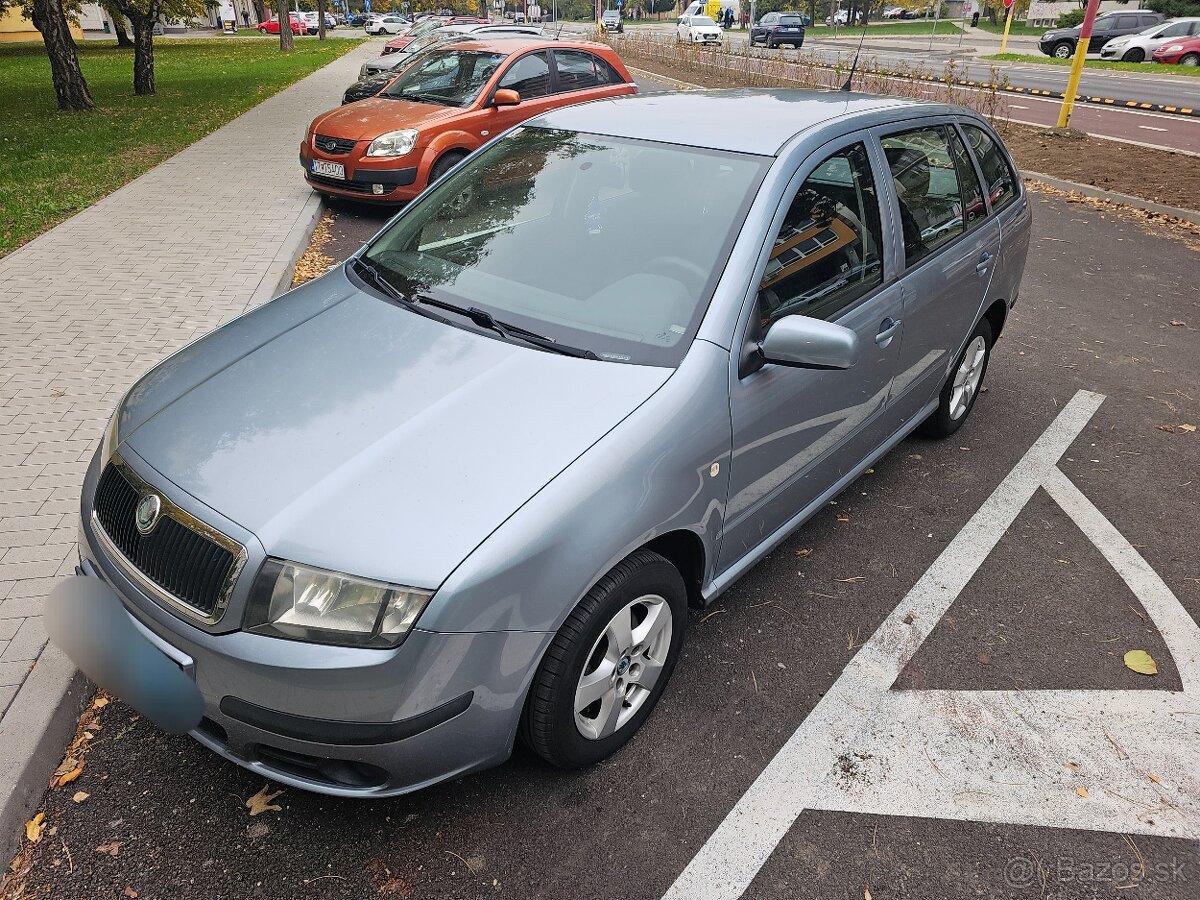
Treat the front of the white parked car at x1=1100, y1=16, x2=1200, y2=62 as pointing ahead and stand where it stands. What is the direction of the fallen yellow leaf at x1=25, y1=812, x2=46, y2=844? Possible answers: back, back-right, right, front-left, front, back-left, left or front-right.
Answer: front-left

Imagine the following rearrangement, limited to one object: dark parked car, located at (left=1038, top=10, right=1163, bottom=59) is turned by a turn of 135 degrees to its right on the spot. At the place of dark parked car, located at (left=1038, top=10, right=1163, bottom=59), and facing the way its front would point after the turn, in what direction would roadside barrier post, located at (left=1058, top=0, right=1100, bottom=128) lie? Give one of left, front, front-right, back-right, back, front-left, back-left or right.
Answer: back-right

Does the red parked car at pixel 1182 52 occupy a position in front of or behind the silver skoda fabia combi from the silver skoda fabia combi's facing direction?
behind

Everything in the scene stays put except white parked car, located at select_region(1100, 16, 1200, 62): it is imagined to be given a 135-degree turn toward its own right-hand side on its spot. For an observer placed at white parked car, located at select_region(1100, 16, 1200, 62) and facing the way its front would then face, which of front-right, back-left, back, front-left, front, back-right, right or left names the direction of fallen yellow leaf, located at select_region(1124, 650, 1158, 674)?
back

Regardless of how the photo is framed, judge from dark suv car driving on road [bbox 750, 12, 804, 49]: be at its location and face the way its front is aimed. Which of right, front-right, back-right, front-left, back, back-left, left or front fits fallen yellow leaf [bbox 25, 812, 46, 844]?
back-left

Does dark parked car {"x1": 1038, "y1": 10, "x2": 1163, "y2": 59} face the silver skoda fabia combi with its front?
no

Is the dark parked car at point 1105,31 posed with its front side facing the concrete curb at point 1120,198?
no

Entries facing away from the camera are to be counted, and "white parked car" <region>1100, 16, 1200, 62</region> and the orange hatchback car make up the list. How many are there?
0

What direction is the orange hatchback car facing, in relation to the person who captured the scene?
facing the viewer and to the left of the viewer

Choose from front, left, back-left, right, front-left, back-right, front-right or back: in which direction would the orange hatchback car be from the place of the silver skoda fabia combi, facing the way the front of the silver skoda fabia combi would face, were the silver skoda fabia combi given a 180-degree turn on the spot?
front-left

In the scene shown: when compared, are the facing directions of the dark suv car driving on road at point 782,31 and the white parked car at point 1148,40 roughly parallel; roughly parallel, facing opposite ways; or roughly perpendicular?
roughly perpendicular

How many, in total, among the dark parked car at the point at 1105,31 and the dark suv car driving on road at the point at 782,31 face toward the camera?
0

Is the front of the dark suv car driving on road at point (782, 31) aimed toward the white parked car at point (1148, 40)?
no

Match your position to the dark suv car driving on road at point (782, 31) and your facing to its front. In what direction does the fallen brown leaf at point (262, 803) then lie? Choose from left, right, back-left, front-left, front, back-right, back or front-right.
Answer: back-left

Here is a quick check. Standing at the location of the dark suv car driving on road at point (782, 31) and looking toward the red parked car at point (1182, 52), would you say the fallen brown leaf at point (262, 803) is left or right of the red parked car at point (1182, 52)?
right

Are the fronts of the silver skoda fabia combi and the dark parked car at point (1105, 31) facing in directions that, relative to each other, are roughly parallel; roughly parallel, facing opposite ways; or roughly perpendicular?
roughly perpendicular

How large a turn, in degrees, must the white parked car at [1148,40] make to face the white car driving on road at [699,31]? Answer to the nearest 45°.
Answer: approximately 45° to its right

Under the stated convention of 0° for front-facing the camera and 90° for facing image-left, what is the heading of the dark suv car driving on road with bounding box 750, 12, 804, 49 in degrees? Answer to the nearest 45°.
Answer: approximately 135°

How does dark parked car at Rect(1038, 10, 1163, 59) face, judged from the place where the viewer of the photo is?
facing to the left of the viewer

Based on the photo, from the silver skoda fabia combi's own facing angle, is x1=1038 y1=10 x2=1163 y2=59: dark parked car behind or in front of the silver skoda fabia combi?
behind
